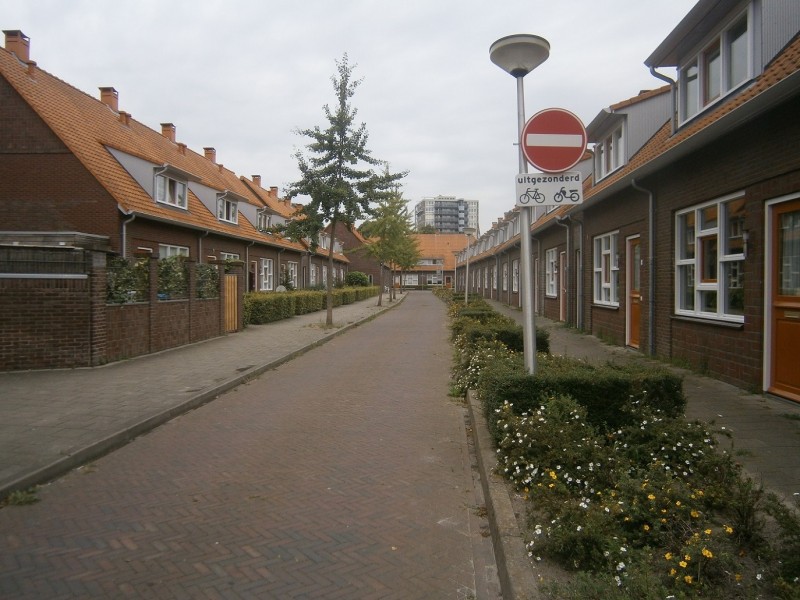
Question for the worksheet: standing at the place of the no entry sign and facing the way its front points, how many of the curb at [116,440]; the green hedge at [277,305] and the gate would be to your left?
0

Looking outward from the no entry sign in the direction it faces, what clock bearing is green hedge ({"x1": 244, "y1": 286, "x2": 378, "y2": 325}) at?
The green hedge is roughly at 5 o'clock from the no entry sign.

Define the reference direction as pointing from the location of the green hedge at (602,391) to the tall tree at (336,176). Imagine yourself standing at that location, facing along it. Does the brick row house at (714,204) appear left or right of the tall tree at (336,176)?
right

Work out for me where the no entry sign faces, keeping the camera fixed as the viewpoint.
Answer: facing the viewer

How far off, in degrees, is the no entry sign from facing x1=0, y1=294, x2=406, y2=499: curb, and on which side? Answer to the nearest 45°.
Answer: approximately 90° to its right

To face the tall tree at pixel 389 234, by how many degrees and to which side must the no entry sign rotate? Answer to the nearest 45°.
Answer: approximately 180°

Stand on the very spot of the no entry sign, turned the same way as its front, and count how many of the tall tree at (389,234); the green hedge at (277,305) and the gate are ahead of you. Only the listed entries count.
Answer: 0

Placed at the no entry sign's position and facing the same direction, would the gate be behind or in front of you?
behind
